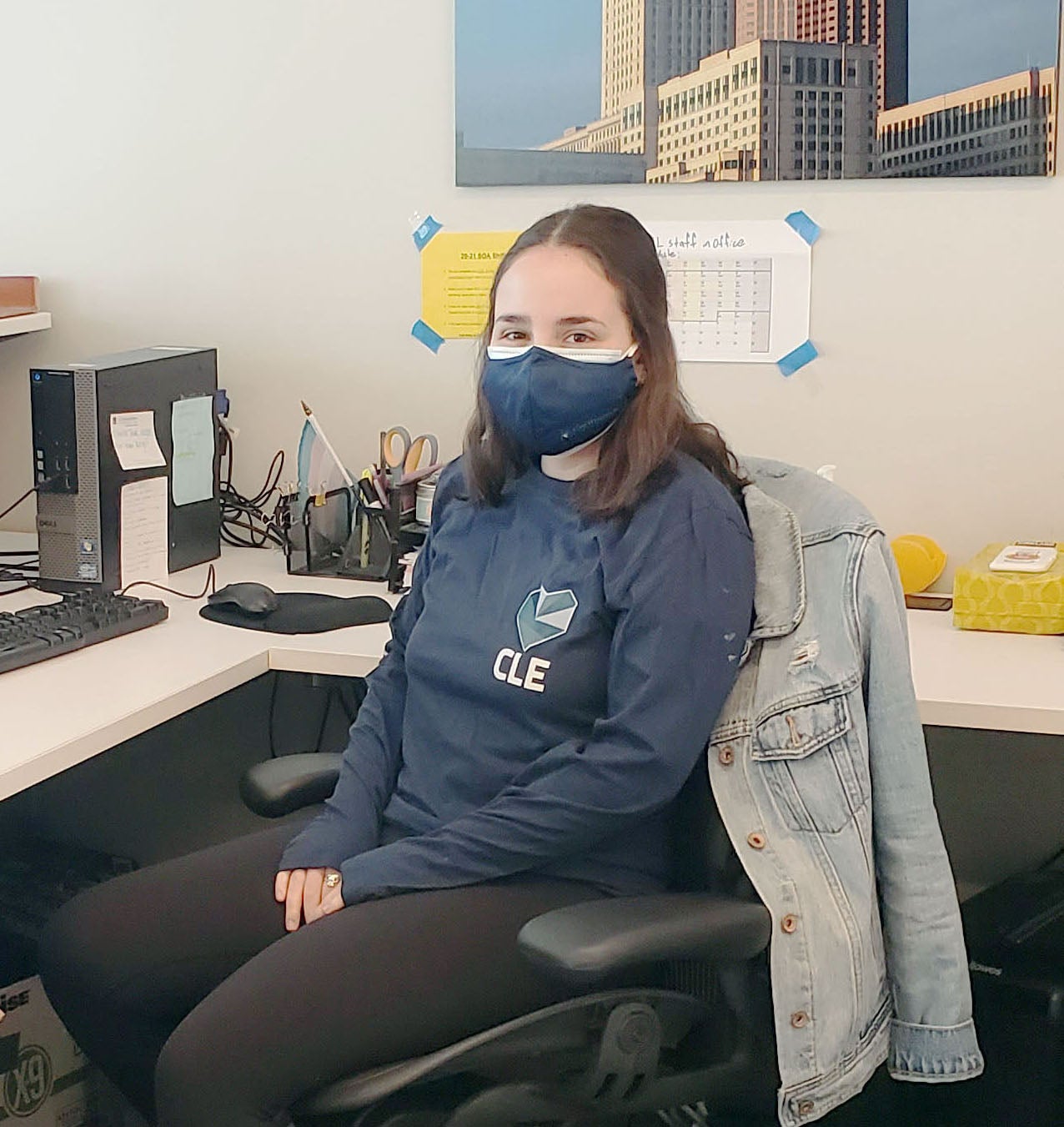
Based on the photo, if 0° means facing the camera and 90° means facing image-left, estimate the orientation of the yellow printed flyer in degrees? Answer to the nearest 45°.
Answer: approximately 0°

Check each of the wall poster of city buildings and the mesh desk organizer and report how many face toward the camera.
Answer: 2

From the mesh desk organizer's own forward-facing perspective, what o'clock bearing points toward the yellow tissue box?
The yellow tissue box is roughly at 10 o'clock from the mesh desk organizer.

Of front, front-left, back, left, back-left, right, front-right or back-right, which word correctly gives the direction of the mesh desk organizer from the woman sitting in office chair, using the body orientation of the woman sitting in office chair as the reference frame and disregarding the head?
back-right
